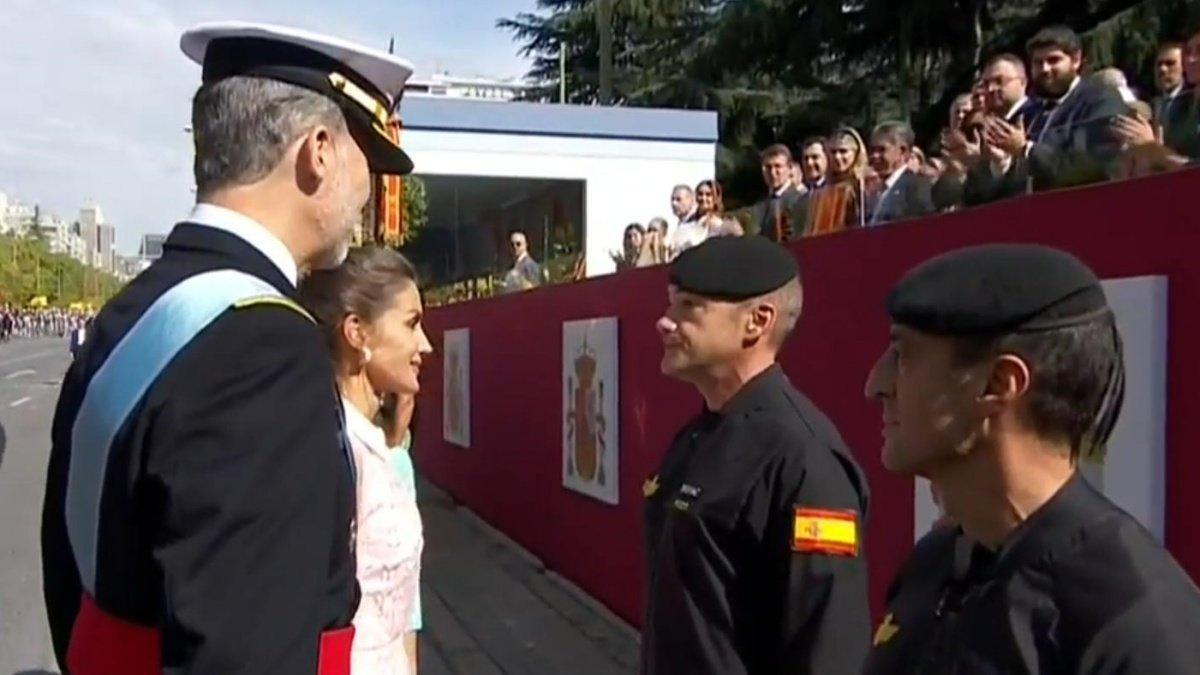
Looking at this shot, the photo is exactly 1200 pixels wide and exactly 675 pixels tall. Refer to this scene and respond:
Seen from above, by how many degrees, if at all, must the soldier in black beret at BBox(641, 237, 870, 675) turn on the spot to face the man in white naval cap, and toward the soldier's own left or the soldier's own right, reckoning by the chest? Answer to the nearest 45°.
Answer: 0° — they already face them

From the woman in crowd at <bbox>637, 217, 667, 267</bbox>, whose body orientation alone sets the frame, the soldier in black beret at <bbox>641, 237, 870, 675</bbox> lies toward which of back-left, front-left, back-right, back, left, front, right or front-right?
front-left

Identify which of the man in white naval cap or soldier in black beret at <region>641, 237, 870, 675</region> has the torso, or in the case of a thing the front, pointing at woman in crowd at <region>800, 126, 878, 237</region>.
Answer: the man in white naval cap

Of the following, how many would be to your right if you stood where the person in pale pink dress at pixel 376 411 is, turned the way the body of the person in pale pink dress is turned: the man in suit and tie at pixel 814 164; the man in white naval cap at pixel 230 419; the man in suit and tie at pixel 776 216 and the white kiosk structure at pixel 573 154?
1

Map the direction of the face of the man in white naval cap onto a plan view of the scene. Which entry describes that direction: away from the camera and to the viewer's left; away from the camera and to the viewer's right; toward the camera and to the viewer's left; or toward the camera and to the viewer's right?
away from the camera and to the viewer's right

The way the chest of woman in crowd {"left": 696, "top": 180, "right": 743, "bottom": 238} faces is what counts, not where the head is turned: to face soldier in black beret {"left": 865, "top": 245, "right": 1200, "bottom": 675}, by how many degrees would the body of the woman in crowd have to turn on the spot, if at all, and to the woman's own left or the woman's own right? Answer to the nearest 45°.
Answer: approximately 45° to the woman's own left

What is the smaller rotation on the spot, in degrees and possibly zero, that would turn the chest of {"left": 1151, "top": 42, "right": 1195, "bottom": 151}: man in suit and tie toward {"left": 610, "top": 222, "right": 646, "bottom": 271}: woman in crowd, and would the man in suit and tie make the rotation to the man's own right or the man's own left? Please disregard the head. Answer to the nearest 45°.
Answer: approximately 90° to the man's own right

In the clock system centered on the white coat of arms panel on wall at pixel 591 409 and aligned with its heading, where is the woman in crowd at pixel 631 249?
The woman in crowd is roughly at 5 o'clock from the white coat of arms panel on wall.

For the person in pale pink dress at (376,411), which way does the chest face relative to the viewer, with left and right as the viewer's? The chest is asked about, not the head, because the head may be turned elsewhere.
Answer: facing to the right of the viewer

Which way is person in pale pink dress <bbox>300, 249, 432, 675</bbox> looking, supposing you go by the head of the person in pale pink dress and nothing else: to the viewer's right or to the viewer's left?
to the viewer's right

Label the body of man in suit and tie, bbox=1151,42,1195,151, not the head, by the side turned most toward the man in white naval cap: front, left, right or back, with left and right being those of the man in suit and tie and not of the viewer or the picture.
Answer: front

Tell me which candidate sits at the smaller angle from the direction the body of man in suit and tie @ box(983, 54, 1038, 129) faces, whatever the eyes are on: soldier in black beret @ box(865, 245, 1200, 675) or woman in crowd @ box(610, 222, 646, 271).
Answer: the soldier in black beret
